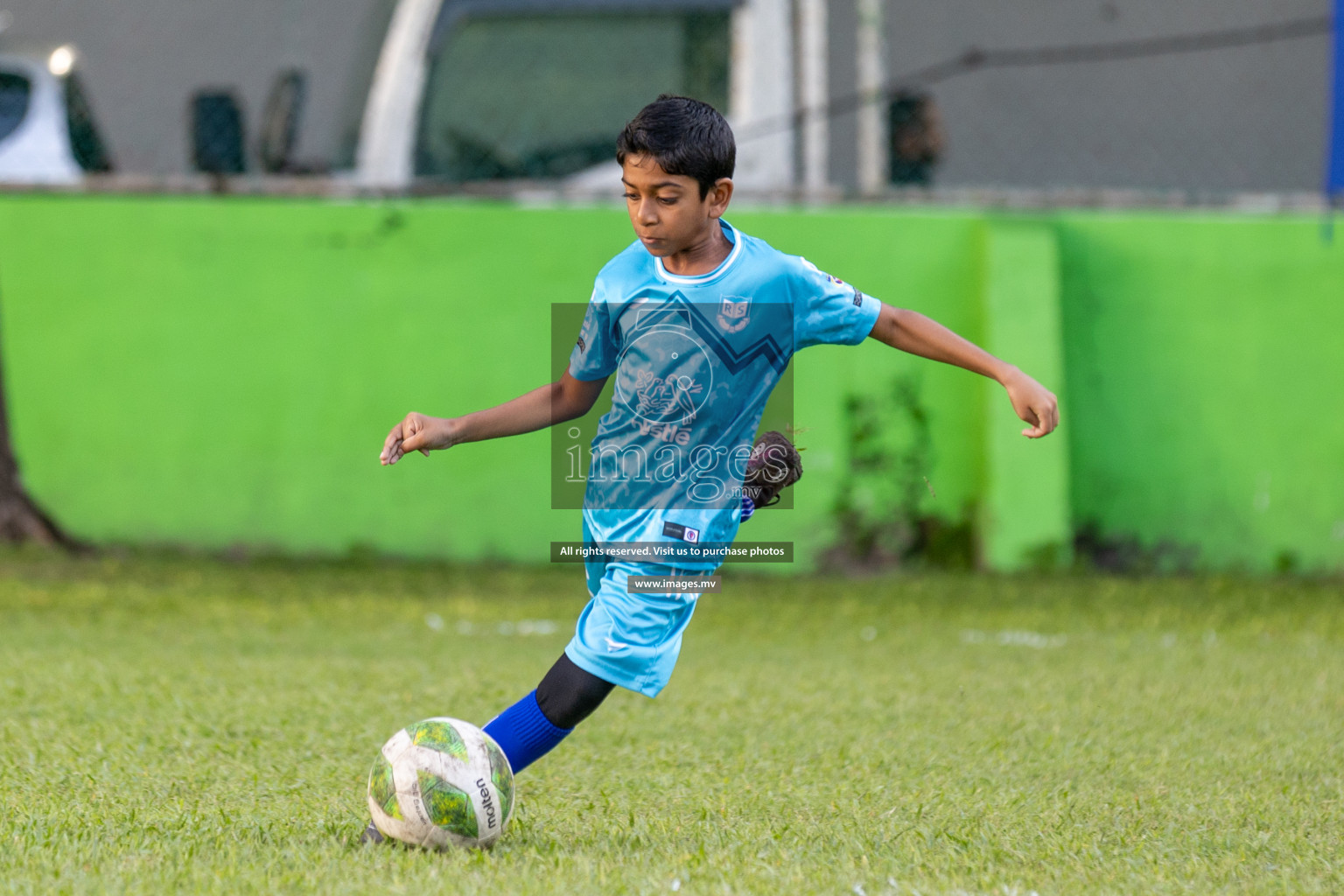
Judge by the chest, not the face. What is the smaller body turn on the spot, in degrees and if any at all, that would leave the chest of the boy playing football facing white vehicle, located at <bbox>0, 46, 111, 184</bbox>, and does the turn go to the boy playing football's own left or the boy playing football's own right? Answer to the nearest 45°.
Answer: approximately 90° to the boy playing football's own right

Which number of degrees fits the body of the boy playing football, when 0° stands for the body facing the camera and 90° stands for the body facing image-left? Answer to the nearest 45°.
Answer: approximately 45°
